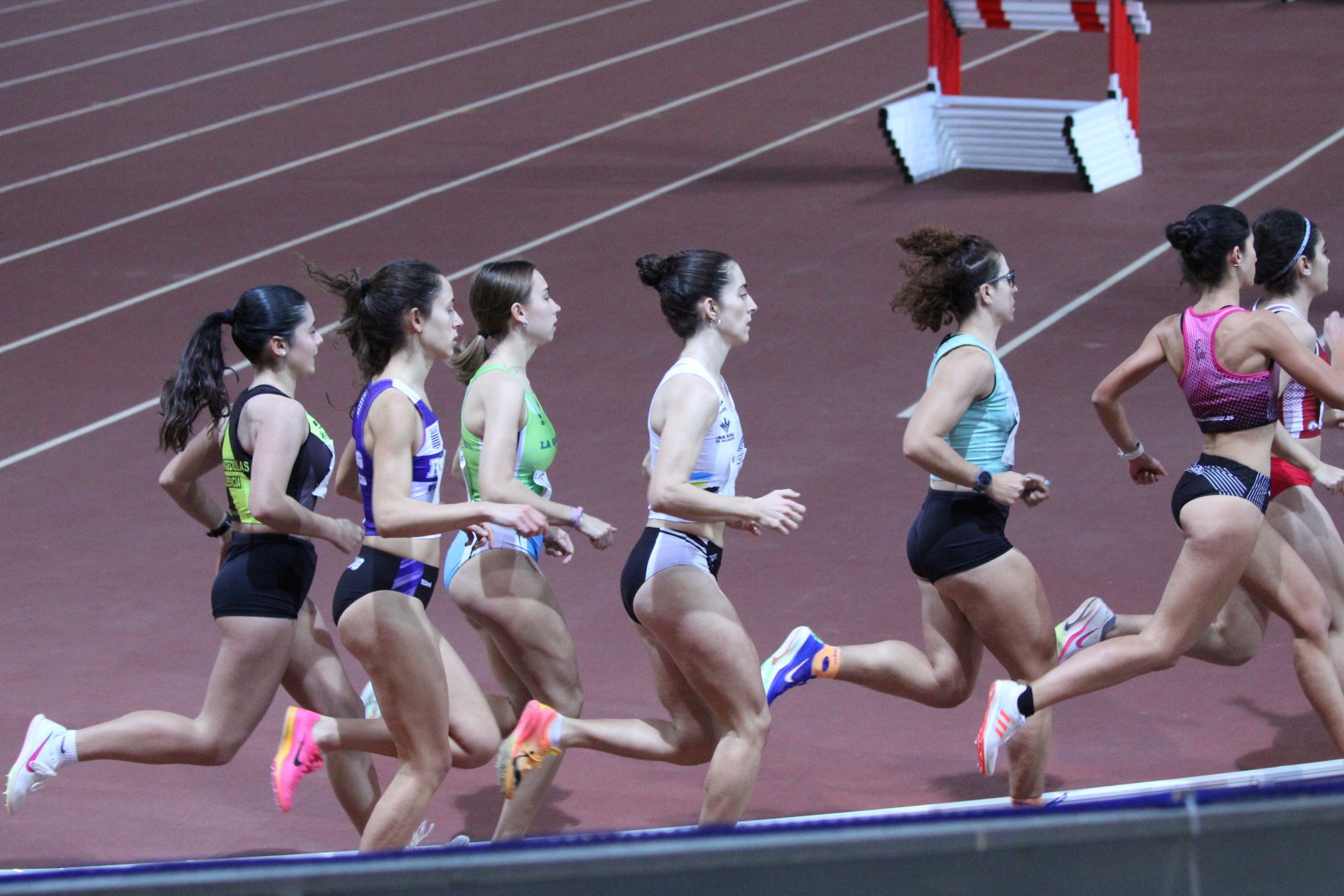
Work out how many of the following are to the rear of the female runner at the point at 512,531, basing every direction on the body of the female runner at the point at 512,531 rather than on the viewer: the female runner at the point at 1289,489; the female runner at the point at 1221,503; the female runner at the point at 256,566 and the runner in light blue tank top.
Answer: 1

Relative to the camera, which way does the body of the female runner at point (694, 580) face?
to the viewer's right

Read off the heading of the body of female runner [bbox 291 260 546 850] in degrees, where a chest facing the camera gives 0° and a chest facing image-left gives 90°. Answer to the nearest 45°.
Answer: approximately 270°

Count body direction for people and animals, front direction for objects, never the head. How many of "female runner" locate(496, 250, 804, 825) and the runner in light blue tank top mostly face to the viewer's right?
2

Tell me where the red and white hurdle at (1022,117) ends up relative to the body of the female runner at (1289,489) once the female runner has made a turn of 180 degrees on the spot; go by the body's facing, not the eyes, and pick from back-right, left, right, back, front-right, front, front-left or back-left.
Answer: right

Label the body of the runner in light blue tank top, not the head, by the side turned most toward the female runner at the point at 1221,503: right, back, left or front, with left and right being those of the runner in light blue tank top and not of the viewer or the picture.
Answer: front

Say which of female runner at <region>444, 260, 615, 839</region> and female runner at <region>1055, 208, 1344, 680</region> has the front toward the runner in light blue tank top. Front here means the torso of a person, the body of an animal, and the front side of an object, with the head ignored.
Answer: female runner at <region>444, 260, 615, 839</region>

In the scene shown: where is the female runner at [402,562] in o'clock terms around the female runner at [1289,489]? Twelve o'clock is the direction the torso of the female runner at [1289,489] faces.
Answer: the female runner at [402,562] is roughly at 5 o'clock from the female runner at [1289,489].

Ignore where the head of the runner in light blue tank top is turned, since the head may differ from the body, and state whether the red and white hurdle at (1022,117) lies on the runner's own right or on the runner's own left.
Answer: on the runner's own left

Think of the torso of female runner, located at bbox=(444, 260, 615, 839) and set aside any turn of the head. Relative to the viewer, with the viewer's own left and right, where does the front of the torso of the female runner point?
facing to the right of the viewer

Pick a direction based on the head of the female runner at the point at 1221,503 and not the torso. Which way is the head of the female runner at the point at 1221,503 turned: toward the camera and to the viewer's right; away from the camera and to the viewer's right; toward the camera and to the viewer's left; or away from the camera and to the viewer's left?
away from the camera and to the viewer's right

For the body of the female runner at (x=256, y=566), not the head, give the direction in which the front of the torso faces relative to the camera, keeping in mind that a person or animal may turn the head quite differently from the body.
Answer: to the viewer's right

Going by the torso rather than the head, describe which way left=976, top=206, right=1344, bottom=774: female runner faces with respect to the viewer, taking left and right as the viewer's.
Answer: facing away from the viewer and to the right of the viewer

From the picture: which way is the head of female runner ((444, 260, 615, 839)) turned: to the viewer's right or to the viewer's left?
to the viewer's right

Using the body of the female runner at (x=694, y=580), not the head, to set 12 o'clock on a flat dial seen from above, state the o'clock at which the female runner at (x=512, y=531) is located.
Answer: the female runner at (x=512, y=531) is roughly at 7 o'clock from the female runner at (x=694, y=580).

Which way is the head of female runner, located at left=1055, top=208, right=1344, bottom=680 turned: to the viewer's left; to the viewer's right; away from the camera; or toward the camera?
to the viewer's right

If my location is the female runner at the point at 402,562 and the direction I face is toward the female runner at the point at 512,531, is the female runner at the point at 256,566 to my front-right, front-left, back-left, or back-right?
back-left
